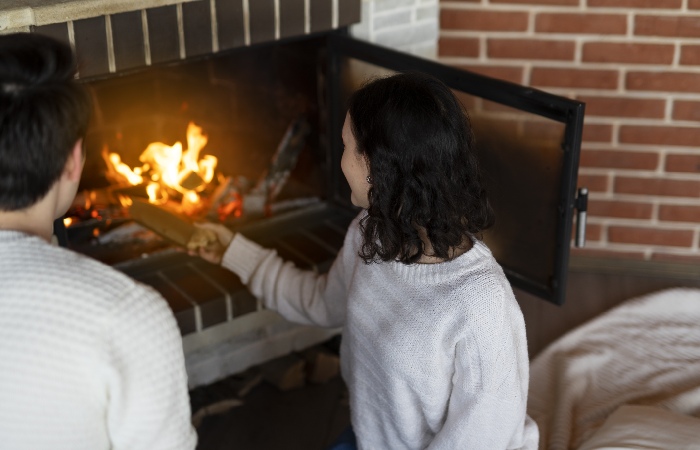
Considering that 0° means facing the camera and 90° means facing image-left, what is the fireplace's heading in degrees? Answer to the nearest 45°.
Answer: approximately 315°

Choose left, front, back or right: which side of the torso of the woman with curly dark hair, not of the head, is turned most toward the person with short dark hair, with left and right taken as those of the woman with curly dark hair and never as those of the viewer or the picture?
left

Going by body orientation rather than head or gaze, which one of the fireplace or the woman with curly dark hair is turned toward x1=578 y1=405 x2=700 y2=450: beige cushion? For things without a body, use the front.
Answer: the fireplace

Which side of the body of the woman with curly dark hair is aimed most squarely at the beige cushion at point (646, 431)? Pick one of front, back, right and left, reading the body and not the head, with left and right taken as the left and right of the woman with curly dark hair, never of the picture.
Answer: right

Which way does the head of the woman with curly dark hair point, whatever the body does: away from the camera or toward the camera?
away from the camera

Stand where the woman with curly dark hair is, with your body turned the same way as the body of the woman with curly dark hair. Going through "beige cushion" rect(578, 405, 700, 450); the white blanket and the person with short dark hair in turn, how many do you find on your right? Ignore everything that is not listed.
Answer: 2

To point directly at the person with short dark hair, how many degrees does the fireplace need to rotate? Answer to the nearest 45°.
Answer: approximately 45° to its right

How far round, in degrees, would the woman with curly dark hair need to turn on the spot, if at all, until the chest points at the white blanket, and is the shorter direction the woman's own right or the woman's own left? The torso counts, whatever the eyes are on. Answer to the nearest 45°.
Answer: approximately 90° to the woman's own right

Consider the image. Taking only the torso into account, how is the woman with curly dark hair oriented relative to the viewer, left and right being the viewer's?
facing away from the viewer and to the left of the viewer

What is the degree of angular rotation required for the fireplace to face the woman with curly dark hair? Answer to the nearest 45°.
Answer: approximately 45° to its right

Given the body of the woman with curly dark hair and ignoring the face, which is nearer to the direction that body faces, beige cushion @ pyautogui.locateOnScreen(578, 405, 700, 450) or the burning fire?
the burning fire

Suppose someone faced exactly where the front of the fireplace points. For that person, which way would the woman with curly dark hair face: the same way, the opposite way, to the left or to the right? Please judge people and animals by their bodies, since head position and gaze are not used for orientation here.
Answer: the opposite way

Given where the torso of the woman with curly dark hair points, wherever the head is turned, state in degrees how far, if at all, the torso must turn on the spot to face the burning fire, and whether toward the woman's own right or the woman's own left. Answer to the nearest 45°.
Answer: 0° — they already face it
